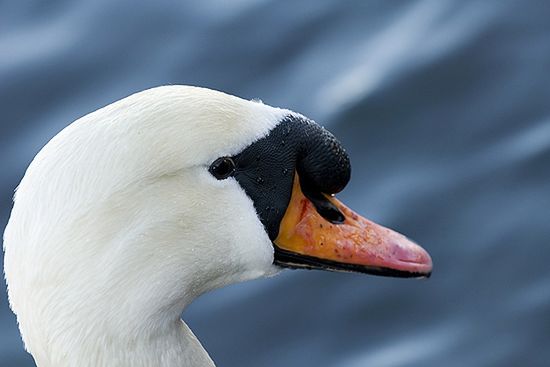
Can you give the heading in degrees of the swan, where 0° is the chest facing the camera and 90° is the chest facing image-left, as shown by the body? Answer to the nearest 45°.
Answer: approximately 270°
